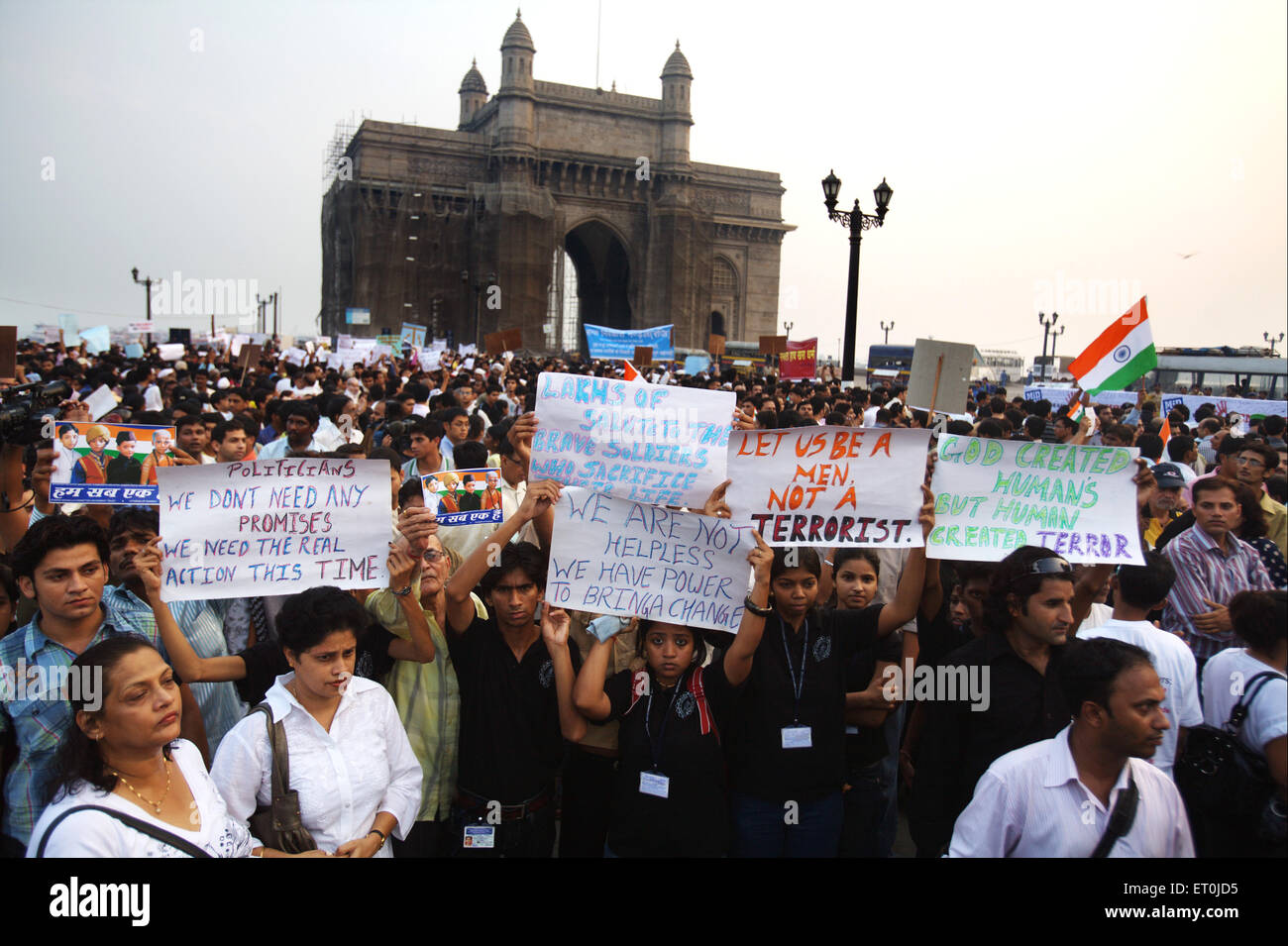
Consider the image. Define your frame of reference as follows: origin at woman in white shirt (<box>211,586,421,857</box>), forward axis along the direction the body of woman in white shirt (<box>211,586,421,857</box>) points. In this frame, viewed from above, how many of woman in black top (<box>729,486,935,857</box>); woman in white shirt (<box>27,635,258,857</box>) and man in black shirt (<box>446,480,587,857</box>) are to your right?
1

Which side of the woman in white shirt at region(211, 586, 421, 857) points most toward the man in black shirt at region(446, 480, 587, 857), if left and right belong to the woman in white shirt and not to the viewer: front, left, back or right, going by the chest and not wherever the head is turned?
left

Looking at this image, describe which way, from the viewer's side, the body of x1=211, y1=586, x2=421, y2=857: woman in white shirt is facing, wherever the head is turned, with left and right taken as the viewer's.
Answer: facing the viewer and to the right of the viewer

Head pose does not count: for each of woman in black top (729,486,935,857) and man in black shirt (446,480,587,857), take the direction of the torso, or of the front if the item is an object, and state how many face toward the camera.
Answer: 2

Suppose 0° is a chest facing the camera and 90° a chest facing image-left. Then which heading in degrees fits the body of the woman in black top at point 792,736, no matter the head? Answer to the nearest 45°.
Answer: approximately 0°

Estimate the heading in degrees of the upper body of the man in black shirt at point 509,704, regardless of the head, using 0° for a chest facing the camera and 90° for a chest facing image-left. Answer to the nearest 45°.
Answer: approximately 0°

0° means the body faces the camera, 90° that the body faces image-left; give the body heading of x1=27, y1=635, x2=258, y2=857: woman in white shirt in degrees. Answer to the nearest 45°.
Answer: approximately 315°

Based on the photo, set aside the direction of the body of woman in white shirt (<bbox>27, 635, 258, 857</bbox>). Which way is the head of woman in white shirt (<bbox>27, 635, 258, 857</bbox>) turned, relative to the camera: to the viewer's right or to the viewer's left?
to the viewer's right
